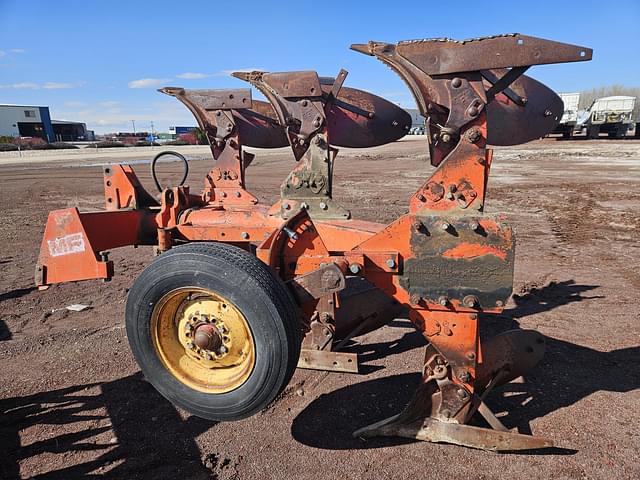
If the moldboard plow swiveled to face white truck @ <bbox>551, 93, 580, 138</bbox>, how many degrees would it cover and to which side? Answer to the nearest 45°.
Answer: approximately 135° to its right

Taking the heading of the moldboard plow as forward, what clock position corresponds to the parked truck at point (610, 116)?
The parked truck is roughly at 4 o'clock from the moldboard plow.

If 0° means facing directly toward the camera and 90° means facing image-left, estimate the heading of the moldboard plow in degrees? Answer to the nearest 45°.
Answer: approximately 90°
